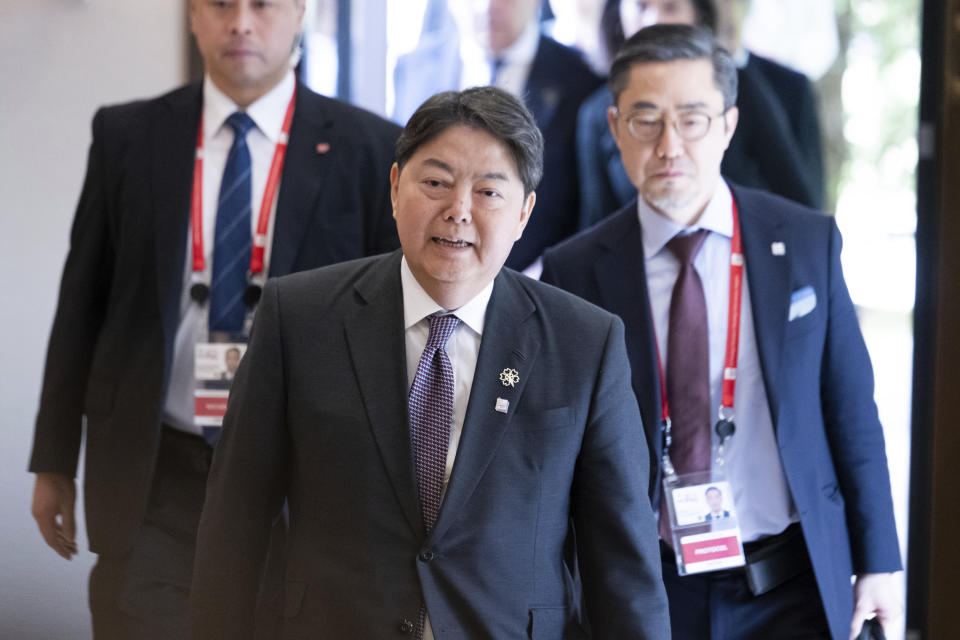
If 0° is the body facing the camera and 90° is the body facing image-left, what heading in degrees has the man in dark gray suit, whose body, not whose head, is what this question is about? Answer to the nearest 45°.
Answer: approximately 0°

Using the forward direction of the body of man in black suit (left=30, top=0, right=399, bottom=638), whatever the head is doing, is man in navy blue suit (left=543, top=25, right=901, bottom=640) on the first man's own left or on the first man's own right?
on the first man's own left

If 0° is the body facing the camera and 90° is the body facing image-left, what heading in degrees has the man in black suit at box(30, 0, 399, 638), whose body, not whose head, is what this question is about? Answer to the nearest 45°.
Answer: approximately 0°

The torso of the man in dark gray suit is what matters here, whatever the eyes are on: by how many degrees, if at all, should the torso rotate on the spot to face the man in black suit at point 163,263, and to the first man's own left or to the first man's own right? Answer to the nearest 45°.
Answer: approximately 135° to the first man's own right

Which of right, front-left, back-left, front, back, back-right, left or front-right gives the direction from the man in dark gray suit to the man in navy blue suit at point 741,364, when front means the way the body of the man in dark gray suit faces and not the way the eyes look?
back-left

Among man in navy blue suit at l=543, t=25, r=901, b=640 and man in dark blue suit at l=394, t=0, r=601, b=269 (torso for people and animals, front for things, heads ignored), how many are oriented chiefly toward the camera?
2

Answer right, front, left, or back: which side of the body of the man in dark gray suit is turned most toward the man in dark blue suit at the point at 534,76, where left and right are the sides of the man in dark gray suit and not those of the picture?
back

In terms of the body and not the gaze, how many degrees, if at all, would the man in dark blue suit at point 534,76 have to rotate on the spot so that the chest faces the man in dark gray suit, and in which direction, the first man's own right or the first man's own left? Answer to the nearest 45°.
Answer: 0° — they already face them
